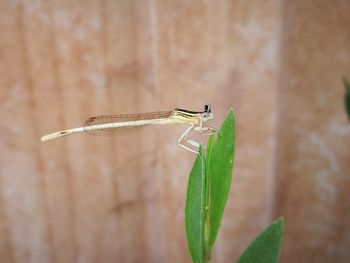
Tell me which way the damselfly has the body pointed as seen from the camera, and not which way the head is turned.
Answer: to the viewer's right
